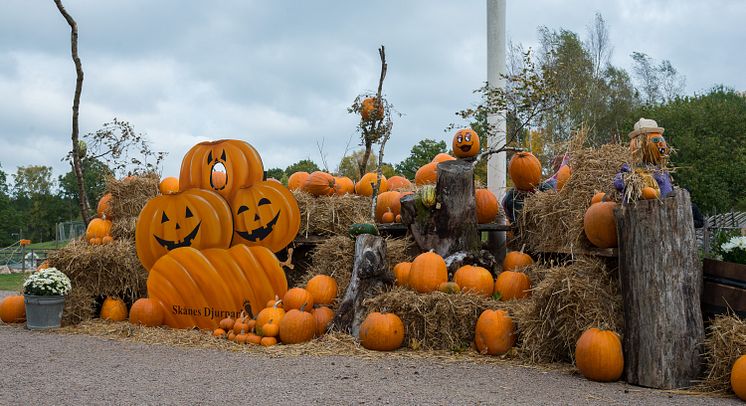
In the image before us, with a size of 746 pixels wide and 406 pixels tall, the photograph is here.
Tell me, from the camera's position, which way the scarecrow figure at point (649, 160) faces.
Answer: facing the viewer and to the right of the viewer

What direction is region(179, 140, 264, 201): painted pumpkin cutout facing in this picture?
toward the camera

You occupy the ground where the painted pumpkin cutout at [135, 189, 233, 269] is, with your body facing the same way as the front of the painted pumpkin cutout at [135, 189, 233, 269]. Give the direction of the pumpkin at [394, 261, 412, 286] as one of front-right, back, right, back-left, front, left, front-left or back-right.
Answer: front-left

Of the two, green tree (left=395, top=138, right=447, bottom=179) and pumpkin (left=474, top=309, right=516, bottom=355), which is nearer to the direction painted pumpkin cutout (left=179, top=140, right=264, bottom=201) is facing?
the pumpkin

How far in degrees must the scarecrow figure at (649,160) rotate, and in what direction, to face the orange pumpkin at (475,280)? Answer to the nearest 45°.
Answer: approximately 135° to its right

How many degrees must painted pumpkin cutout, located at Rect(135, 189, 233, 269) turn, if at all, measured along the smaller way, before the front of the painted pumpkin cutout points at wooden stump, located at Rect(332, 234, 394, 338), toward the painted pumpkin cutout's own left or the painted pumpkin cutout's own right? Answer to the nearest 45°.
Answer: approximately 45° to the painted pumpkin cutout's own left

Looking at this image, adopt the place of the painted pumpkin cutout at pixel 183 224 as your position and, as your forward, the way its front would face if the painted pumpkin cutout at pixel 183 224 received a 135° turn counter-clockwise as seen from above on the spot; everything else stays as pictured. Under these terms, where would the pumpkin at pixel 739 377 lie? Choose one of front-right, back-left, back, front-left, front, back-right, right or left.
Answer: right

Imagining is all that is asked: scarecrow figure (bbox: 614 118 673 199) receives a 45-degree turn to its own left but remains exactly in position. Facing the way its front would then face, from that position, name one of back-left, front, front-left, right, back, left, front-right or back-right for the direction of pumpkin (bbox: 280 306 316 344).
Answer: back

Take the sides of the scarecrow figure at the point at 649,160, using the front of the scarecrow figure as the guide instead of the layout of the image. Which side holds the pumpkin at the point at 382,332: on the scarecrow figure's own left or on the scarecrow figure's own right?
on the scarecrow figure's own right

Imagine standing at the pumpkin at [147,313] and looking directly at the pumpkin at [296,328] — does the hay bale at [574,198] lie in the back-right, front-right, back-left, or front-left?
front-left

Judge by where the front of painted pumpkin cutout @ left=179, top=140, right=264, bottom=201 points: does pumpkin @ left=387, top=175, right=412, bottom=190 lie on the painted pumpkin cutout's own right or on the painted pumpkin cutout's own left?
on the painted pumpkin cutout's own left

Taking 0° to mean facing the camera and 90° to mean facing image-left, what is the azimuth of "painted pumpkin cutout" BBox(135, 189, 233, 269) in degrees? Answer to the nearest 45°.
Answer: approximately 0°

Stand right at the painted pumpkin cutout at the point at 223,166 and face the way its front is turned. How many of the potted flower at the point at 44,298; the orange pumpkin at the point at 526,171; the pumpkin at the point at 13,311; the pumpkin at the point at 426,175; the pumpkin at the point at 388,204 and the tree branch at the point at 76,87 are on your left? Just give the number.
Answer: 3

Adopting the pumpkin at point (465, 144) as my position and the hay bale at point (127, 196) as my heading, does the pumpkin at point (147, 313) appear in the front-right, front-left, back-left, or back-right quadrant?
front-left
